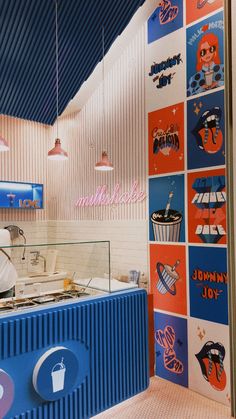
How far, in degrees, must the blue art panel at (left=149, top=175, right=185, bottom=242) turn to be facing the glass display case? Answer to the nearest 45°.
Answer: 0° — it already faces it

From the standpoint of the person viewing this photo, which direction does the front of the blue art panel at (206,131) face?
facing the viewer and to the left of the viewer

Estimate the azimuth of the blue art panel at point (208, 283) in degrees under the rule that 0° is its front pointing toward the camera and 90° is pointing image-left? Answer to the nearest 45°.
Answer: approximately 45°

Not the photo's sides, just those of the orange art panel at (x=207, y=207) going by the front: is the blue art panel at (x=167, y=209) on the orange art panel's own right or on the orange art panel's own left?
on the orange art panel's own right

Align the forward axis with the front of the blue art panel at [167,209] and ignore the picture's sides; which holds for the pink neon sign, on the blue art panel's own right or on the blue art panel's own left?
on the blue art panel's own right

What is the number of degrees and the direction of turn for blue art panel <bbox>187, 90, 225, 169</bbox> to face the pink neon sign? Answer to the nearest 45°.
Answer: approximately 90° to its right

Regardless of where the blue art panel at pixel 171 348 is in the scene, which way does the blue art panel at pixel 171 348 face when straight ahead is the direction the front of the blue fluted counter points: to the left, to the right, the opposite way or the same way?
to the right

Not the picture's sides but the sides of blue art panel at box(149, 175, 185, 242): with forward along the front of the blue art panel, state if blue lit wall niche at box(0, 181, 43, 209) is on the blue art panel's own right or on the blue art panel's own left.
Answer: on the blue art panel's own right
